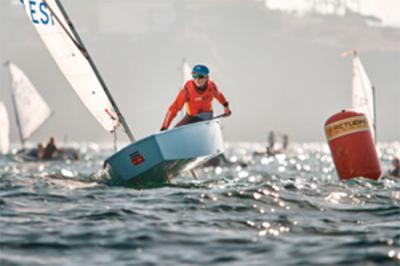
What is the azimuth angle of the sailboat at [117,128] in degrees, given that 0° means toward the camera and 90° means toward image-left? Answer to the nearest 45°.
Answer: approximately 45°

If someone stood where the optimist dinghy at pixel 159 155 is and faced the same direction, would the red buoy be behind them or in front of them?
behind

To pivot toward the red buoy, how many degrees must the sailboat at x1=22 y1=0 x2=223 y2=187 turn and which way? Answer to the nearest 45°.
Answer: approximately 135° to its left

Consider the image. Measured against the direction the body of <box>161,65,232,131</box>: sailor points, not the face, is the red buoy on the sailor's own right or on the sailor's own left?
on the sailor's own left

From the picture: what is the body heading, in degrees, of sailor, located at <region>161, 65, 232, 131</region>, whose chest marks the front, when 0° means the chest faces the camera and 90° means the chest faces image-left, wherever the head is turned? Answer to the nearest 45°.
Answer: approximately 0°
